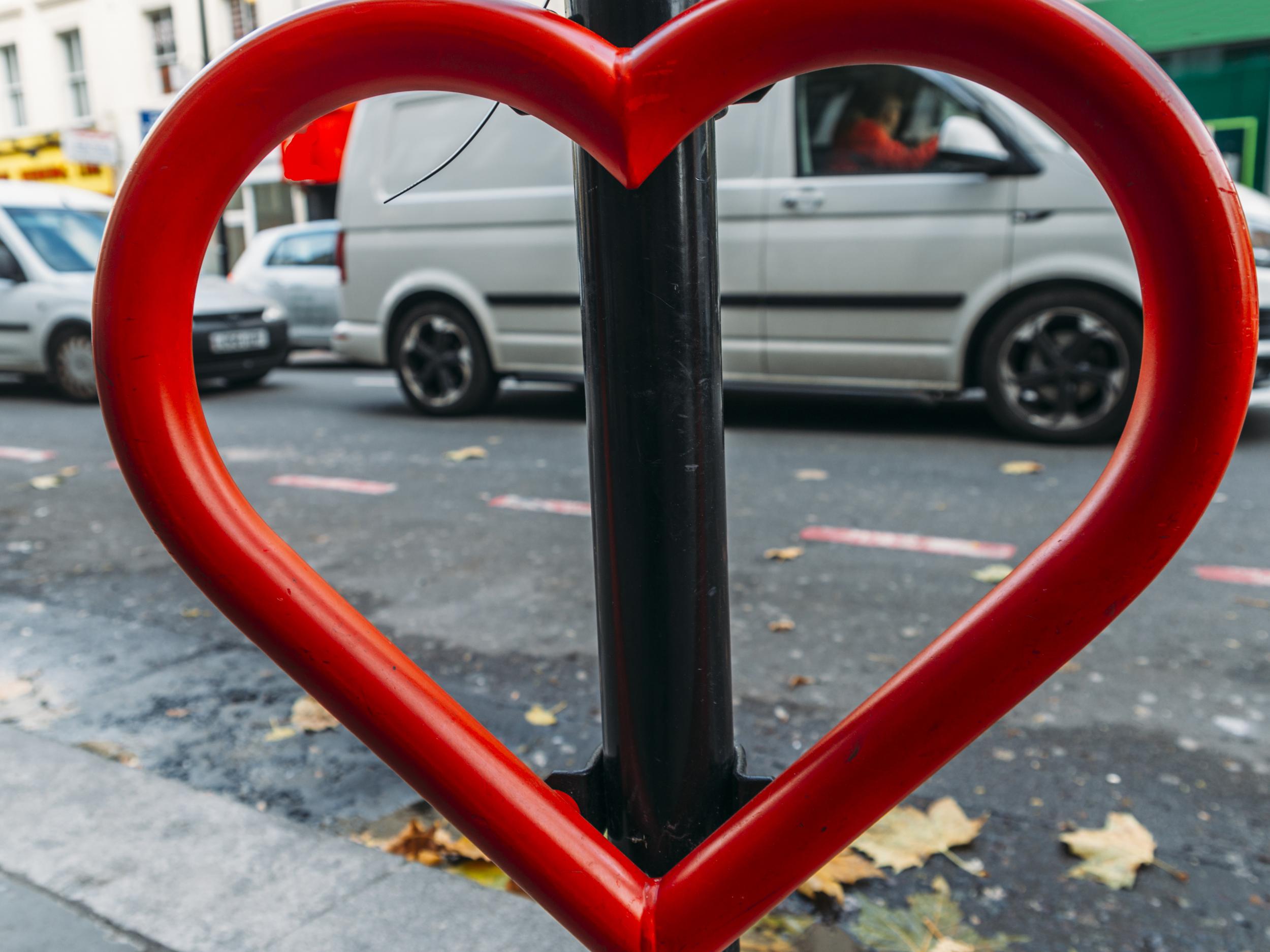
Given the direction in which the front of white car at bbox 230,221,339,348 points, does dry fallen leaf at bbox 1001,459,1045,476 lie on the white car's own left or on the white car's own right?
on the white car's own right

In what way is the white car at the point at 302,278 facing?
to the viewer's right

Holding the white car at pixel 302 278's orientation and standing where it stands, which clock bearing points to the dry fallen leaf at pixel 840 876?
The dry fallen leaf is roughly at 3 o'clock from the white car.

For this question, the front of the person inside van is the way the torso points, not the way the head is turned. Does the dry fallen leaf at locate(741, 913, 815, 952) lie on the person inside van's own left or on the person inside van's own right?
on the person inside van's own right

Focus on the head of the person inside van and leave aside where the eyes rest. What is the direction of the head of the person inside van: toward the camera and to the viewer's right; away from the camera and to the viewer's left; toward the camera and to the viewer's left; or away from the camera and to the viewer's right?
toward the camera and to the viewer's right

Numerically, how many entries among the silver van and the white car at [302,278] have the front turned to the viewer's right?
2

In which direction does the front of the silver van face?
to the viewer's right

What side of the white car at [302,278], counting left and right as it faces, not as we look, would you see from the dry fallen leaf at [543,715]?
right

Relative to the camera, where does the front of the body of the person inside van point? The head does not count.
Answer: to the viewer's right

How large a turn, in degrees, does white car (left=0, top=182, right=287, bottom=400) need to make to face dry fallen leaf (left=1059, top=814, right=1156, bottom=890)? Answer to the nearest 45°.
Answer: approximately 45° to its right

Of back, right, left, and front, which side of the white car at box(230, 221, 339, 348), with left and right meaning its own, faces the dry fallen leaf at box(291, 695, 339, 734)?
right

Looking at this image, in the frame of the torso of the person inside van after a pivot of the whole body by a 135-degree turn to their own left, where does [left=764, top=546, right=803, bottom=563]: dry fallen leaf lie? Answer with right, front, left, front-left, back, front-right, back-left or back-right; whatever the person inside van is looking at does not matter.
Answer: back-left

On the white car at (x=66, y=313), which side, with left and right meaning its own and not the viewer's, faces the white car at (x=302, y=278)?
left

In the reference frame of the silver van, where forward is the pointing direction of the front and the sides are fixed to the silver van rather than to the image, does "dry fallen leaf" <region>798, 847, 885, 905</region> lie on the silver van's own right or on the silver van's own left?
on the silver van's own right

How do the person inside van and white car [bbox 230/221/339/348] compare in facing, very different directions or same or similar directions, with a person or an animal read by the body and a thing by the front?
same or similar directions

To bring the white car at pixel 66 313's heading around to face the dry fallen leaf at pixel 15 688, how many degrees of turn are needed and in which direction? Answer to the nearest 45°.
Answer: approximately 45° to its right

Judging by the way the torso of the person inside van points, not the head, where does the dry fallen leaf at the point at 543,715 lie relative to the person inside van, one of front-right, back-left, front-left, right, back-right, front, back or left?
right
